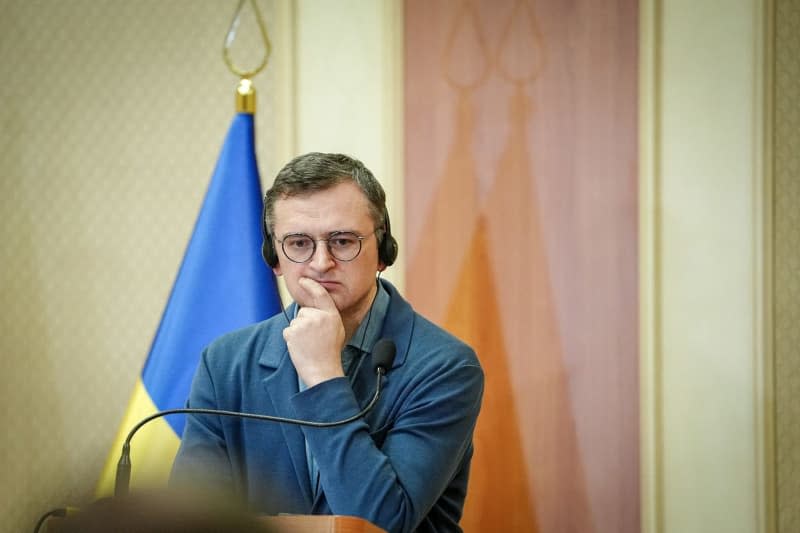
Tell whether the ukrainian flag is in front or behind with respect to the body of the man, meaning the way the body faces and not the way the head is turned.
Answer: behind

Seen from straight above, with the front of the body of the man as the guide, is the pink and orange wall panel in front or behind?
behind

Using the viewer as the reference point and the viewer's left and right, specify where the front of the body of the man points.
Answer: facing the viewer

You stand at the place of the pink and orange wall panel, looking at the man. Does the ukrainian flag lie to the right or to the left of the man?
right
